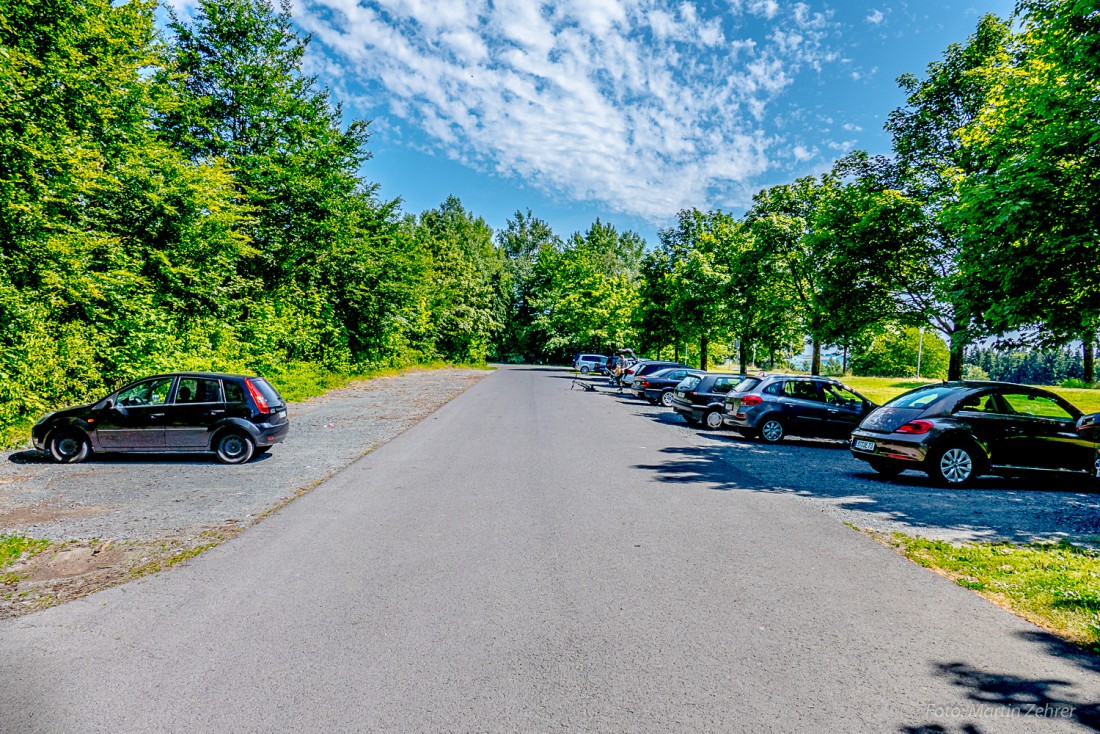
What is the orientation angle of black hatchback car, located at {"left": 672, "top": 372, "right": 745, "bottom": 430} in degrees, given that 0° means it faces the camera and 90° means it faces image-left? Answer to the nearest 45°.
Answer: approximately 225°

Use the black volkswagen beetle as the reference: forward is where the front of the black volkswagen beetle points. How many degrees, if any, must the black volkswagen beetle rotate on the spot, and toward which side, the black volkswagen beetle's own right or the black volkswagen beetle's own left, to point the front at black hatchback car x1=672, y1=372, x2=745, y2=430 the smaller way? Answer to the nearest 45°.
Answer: approximately 90° to the black volkswagen beetle's own left

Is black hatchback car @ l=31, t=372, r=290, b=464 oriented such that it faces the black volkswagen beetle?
no

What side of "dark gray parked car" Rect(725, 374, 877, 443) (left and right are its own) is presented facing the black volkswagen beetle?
right

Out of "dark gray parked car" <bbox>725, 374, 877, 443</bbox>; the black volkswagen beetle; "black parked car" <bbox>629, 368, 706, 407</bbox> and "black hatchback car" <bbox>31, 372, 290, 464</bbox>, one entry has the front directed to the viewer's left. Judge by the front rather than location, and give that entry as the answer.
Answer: the black hatchback car

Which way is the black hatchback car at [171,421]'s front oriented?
to the viewer's left

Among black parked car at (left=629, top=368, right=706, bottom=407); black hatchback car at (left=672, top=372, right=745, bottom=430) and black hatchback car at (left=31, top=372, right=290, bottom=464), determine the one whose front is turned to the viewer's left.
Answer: black hatchback car at (left=31, top=372, right=290, bottom=464)

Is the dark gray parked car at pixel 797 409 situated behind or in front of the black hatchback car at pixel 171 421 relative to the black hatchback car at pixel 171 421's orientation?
behind

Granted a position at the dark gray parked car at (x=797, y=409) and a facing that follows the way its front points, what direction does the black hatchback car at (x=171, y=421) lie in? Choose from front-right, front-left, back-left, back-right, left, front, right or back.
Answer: back

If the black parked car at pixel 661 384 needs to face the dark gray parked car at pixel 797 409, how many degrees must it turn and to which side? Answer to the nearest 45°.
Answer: approximately 135° to its right

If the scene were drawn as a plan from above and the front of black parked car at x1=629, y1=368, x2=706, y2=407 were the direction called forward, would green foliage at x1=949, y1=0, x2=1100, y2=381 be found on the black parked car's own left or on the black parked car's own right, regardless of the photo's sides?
on the black parked car's own right

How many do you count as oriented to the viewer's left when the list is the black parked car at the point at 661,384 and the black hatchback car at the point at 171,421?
1

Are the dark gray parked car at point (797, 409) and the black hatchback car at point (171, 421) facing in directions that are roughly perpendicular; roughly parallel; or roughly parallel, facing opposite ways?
roughly parallel, facing opposite ways

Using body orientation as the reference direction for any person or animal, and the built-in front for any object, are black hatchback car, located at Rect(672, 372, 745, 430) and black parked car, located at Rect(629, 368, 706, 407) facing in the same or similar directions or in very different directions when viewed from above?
same or similar directions

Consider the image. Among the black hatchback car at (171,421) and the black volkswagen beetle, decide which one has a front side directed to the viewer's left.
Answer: the black hatchback car

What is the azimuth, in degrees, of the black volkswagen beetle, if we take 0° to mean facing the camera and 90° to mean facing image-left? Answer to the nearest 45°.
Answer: approximately 225°

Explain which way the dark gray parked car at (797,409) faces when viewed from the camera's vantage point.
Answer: facing away from the viewer and to the right of the viewer

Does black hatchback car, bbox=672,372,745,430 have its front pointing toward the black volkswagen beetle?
no

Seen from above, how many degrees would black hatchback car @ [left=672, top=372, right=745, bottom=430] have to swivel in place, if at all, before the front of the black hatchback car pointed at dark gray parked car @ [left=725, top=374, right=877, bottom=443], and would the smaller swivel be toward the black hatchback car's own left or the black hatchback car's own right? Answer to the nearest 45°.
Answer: approximately 90° to the black hatchback car's own right

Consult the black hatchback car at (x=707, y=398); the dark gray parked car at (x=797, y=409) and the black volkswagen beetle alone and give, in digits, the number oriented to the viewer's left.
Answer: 0

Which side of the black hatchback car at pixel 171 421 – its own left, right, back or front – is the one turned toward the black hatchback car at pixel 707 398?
back
